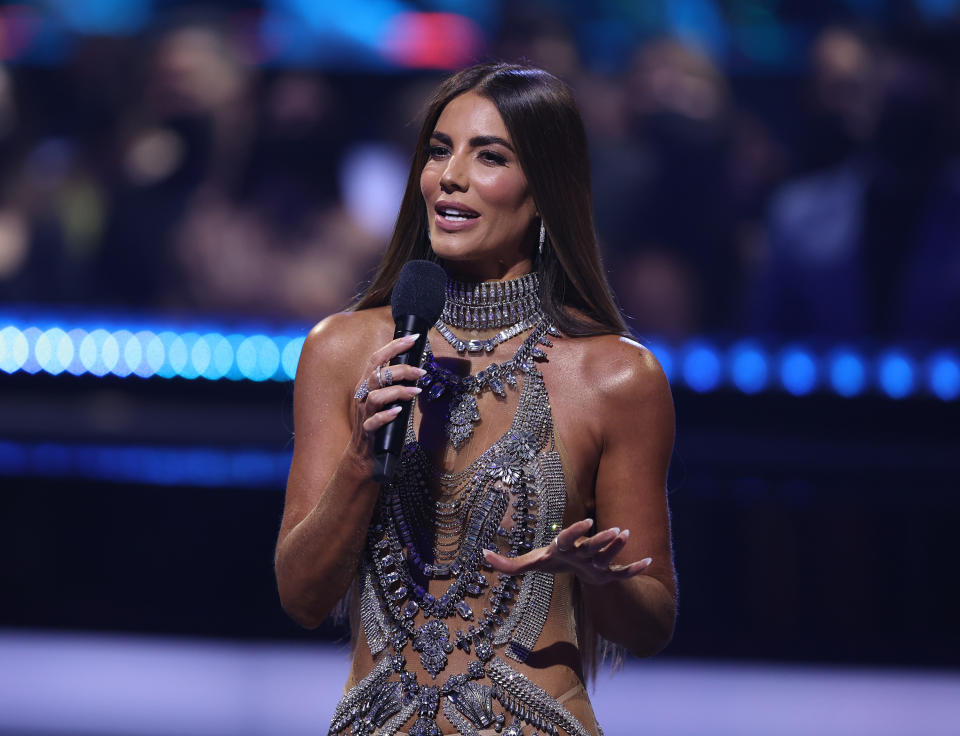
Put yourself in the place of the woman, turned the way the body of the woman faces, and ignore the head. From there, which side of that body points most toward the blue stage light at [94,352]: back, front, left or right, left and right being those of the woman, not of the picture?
back

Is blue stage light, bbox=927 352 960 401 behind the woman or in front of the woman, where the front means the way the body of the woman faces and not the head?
behind

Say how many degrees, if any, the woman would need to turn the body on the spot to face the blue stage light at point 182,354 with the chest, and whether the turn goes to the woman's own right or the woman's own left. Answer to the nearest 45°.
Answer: approximately 135° to the woman's own right

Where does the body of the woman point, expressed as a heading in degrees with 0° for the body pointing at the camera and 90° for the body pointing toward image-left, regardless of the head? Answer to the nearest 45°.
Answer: approximately 45°

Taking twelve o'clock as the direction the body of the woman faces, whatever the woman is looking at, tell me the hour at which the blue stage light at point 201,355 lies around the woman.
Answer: The blue stage light is roughly at 4 o'clock from the woman.

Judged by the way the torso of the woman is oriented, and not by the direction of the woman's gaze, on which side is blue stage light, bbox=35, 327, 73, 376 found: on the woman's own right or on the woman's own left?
on the woman's own right

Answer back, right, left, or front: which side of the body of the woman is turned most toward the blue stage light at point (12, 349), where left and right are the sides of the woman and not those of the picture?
back
